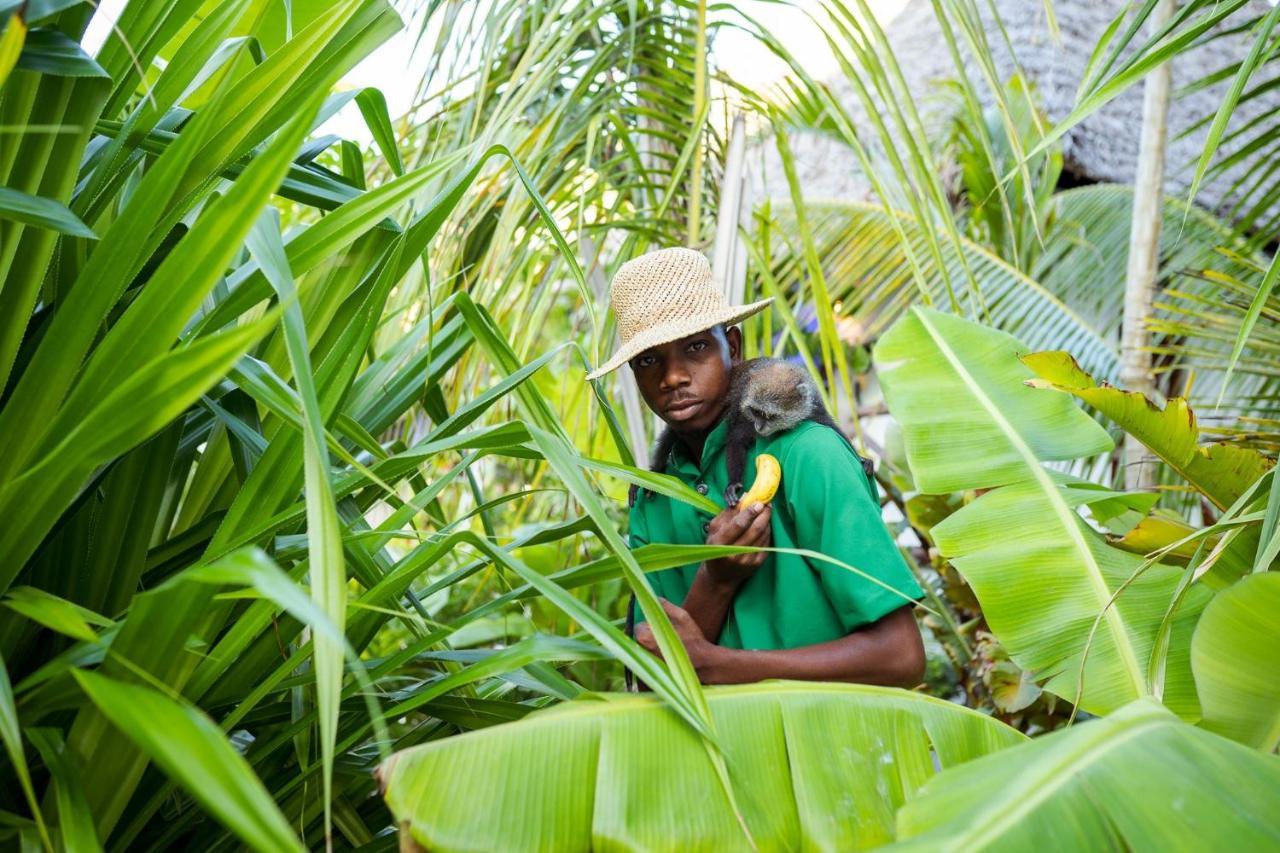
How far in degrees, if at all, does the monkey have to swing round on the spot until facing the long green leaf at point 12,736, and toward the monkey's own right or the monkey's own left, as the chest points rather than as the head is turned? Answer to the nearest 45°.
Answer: approximately 45° to the monkey's own right

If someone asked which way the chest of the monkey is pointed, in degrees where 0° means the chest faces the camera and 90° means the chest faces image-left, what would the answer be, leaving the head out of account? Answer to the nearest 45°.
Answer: approximately 0°

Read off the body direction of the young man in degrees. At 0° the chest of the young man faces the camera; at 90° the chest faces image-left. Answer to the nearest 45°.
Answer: approximately 45°
